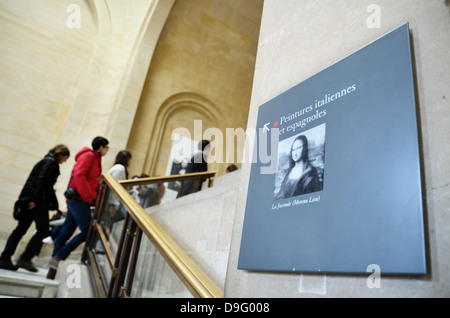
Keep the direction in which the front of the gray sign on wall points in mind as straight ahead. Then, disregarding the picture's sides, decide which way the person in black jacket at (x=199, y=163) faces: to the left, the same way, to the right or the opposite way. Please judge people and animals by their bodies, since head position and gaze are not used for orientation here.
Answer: the opposite way

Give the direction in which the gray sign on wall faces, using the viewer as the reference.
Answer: facing the viewer and to the left of the viewer

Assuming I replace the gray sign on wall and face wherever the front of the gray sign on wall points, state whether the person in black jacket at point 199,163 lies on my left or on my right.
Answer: on my right

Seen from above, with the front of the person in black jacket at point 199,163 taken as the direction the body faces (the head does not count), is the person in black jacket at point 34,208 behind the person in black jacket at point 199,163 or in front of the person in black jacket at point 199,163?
behind

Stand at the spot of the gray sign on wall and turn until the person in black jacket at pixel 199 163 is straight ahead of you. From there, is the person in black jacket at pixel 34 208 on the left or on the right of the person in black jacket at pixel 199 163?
left

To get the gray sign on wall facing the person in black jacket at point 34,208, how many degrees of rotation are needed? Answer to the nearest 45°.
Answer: approximately 90° to its right

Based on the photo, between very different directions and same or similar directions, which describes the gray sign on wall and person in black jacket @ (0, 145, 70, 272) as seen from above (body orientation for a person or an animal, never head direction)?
very different directions

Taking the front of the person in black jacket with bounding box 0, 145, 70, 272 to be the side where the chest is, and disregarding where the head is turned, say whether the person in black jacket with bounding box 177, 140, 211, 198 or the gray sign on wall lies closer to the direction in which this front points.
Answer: the person in black jacket

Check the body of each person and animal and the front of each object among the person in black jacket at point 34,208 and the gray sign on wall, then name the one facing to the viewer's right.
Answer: the person in black jacket

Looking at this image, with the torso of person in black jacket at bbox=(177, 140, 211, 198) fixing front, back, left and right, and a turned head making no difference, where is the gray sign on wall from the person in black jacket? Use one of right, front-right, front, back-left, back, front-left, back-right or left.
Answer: right
